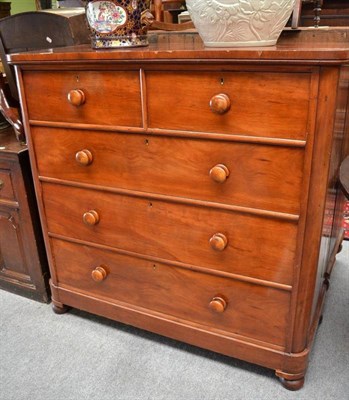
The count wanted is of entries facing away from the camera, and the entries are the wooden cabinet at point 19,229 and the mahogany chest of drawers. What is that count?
0

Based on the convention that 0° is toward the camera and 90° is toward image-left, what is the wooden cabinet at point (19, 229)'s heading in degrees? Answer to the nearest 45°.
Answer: approximately 45°

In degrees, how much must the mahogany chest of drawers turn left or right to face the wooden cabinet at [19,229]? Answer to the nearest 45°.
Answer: approximately 90° to its right

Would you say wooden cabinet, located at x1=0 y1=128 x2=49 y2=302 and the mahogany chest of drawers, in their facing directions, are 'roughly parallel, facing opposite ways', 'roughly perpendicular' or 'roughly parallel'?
roughly parallel

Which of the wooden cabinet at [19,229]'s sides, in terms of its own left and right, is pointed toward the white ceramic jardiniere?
left

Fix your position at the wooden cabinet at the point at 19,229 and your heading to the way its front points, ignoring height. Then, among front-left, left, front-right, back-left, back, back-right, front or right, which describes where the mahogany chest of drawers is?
left

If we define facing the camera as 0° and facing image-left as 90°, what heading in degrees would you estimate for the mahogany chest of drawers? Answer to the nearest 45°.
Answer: approximately 45°
